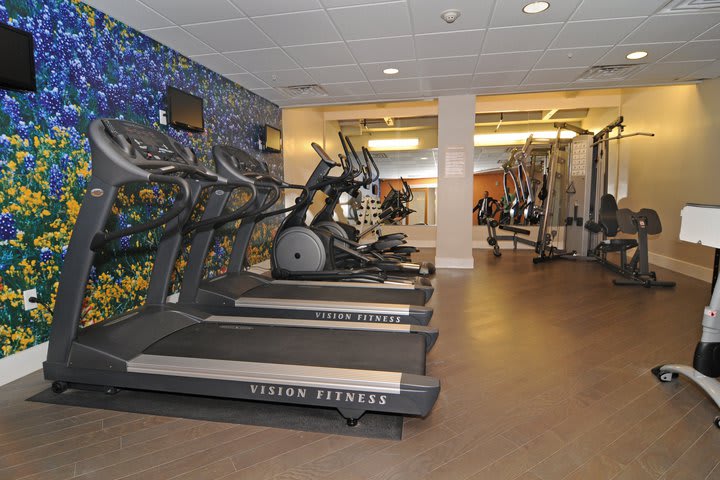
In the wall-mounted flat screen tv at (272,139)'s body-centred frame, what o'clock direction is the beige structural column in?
The beige structural column is roughly at 11 o'clock from the wall-mounted flat screen tv.

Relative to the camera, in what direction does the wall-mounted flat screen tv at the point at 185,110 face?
facing the viewer and to the right of the viewer

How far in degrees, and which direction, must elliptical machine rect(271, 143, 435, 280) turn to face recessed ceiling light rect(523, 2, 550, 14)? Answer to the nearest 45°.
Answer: approximately 135° to its left

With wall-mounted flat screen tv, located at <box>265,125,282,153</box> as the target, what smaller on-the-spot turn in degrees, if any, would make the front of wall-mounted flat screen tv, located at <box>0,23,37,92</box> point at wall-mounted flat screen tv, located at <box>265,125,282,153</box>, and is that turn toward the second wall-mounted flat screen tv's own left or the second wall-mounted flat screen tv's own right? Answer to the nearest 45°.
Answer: approximately 90° to the second wall-mounted flat screen tv's own left

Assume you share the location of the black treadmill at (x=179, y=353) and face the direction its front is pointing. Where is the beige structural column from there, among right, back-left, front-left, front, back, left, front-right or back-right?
back-right

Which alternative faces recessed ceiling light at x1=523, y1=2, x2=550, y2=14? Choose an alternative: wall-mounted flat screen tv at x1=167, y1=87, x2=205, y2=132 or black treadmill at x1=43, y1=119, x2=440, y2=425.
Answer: the wall-mounted flat screen tv

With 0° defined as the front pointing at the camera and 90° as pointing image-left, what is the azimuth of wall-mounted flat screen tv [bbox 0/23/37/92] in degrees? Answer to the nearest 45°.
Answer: approximately 315°

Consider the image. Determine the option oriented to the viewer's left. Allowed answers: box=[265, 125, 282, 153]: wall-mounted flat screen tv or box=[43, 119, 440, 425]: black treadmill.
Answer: the black treadmill

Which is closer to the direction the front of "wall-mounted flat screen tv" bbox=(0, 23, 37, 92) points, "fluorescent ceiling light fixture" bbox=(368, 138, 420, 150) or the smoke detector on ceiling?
the smoke detector on ceiling

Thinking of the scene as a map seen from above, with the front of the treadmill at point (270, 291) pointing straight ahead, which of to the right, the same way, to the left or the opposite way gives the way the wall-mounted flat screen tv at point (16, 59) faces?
the opposite way

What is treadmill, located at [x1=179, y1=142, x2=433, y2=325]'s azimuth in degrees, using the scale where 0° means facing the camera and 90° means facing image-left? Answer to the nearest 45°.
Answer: approximately 90°

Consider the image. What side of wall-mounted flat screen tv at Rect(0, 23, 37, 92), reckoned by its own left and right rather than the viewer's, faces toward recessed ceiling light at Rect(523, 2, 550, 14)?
front

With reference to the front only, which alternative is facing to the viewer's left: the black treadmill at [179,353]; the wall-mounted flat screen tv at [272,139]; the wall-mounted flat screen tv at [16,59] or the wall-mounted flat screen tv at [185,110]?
the black treadmill

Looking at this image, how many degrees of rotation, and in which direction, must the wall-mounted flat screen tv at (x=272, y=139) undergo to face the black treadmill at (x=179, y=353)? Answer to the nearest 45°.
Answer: approximately 45° to its right

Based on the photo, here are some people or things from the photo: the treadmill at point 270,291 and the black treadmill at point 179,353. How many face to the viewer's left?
2

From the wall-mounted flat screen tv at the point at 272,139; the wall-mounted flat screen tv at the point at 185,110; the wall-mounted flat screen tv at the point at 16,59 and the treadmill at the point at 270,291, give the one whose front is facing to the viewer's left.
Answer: the treadmill

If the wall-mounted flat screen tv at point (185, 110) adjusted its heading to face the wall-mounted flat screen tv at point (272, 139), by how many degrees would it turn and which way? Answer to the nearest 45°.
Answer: approximately 90° to its left
